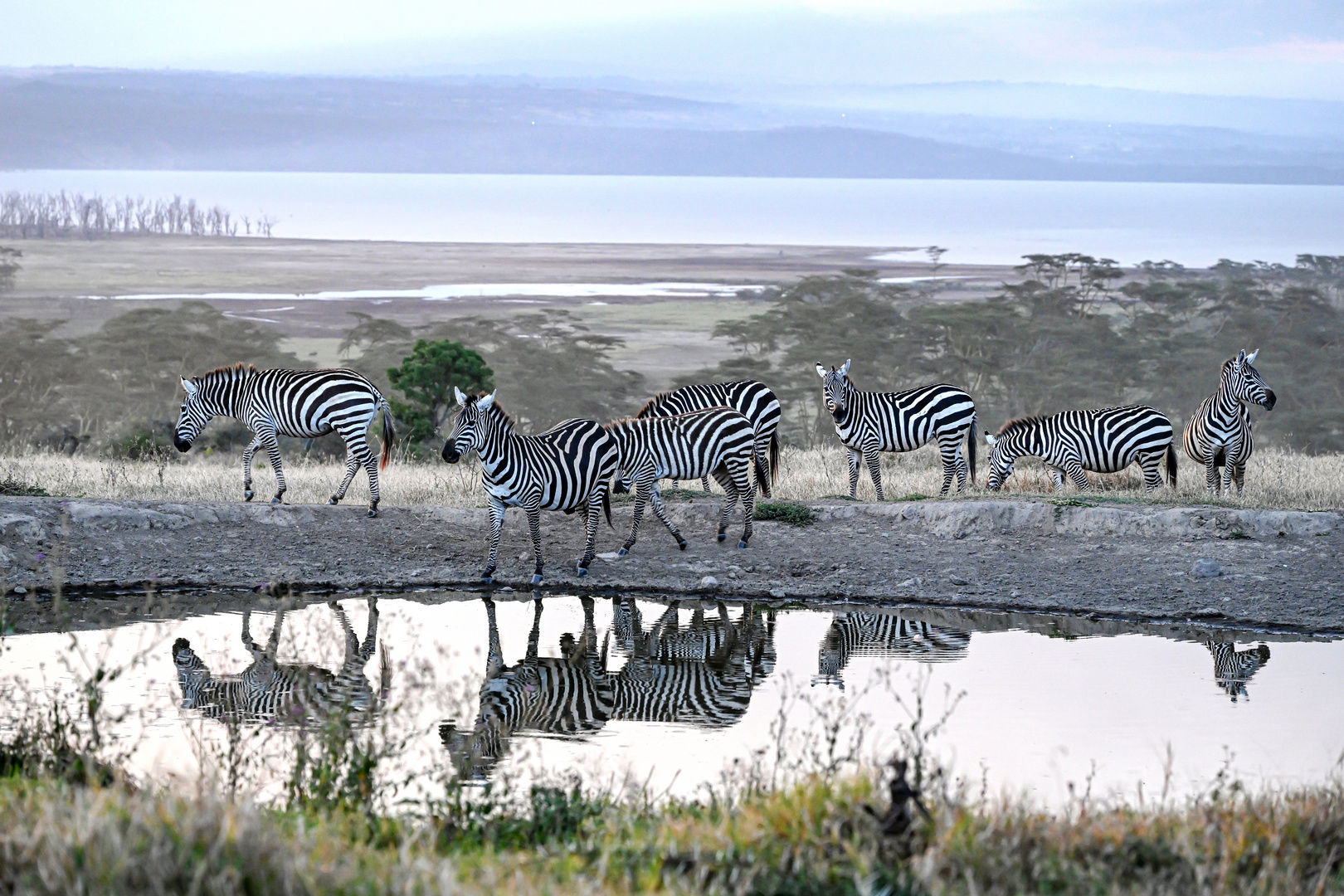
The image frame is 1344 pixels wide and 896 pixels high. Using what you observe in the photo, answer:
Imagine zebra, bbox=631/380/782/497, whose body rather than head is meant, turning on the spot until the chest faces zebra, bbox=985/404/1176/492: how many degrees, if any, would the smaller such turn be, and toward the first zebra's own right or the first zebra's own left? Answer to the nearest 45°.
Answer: approximately 180°

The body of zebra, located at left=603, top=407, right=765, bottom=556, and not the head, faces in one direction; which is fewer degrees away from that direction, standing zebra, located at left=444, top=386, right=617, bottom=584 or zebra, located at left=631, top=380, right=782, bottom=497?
the standing zebra

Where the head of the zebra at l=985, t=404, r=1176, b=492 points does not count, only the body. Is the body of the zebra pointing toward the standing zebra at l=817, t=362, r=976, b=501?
yes

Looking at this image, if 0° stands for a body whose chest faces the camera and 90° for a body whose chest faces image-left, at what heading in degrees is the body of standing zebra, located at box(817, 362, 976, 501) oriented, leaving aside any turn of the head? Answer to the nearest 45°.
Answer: approximately 90°
